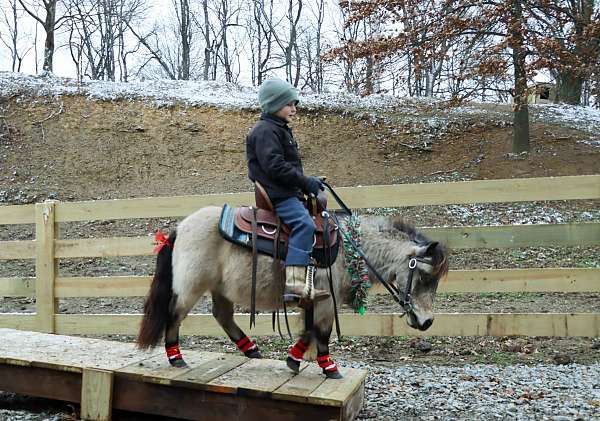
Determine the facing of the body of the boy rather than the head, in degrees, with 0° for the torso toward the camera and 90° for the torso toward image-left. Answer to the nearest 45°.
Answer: approximately 270°

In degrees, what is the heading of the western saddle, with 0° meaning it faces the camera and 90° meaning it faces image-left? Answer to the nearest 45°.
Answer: approximately 270°

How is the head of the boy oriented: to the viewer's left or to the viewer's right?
to the viewer's right
